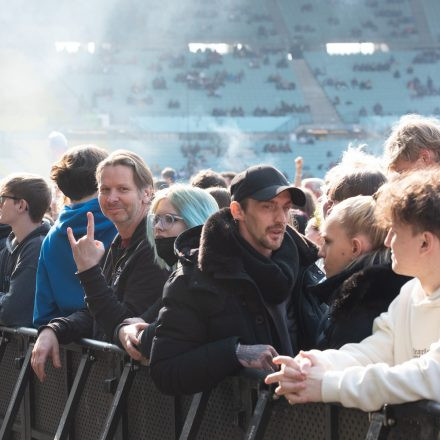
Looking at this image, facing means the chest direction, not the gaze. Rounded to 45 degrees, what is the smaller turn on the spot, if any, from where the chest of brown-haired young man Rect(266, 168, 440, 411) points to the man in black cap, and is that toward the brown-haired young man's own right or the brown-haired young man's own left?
approximately 90° to the brown-haired young man's own right

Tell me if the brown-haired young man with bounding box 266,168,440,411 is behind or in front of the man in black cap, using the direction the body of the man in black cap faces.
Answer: in front

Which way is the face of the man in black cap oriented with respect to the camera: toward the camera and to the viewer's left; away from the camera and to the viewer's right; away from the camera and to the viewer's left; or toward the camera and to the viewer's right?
toward the camera and to the viewer's right

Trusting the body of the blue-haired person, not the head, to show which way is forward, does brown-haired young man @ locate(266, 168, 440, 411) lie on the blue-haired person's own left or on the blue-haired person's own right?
on the blue-haired person's own left

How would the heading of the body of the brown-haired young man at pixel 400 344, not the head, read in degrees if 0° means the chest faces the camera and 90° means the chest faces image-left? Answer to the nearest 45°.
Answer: approximately 45°

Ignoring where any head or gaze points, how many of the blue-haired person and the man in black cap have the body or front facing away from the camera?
0

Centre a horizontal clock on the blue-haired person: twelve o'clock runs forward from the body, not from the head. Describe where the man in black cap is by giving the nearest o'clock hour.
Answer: The man in black cap is roughly at 10 o'clock from the blue-haired person.

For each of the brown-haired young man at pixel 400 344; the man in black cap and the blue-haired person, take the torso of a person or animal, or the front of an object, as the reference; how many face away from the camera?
0

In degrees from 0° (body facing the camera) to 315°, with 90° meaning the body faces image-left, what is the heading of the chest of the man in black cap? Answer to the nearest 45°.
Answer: approximately 315°

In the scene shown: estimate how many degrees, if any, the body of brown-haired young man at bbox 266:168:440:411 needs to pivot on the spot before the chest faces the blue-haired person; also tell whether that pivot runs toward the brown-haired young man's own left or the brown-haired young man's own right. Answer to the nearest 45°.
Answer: approximately 90° to the brown-haired young man's own right

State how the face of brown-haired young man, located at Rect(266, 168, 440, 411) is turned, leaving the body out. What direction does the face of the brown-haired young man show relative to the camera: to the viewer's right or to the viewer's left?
to the viewer's left
